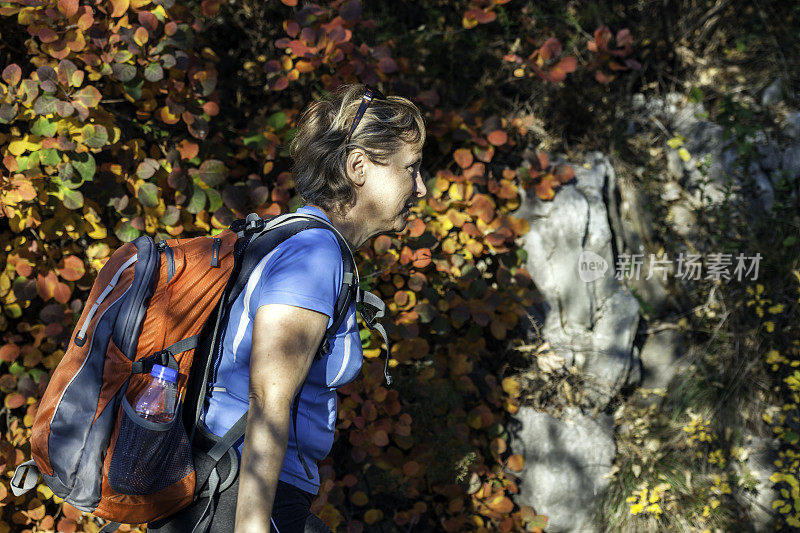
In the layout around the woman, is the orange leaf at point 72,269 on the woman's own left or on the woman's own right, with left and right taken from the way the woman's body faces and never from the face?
on the woman's own left

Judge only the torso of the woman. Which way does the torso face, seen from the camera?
to the viewer's right

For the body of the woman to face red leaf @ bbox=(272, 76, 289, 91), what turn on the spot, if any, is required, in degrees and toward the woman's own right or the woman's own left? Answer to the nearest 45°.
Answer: approximately 90° to the woman's own left

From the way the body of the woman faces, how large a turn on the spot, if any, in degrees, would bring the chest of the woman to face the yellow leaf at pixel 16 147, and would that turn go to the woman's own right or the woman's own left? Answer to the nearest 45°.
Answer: approximately 135° to the woman's own left

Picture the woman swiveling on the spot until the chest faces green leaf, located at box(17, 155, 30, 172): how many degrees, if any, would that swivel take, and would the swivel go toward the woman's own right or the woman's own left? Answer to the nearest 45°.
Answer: approximately 135° to the woman's own left

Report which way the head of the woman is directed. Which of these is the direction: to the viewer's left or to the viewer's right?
to the viewer's right

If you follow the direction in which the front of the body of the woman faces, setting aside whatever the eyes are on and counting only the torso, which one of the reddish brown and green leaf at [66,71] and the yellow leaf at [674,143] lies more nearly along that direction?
the yellow leaf

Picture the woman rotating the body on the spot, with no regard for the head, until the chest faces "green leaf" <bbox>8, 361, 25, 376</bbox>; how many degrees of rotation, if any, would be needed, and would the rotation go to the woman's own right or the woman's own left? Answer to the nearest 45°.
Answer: approximately 135° to the woman's own left
